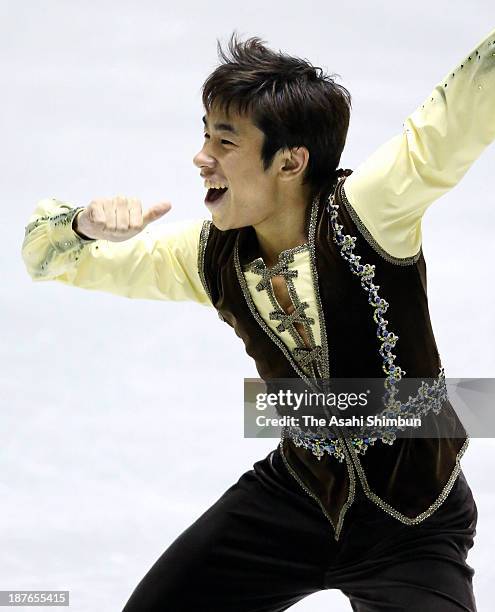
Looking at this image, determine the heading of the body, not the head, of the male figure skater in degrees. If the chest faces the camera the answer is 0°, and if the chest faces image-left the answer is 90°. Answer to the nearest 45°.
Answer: approximately 45°
